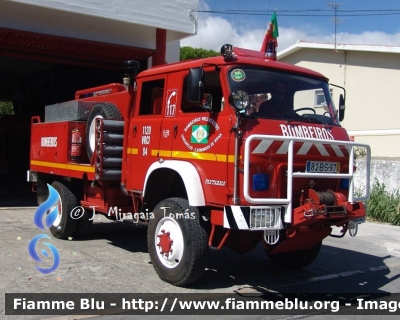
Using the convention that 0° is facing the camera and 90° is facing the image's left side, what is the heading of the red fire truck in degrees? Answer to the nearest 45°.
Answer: approximately 315°

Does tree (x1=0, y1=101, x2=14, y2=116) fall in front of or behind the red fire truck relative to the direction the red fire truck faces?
behind

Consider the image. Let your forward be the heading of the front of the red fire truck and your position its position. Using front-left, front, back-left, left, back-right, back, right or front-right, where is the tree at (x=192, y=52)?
back-left
